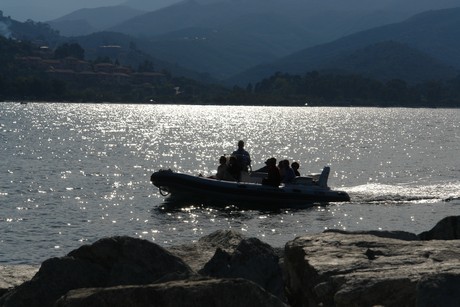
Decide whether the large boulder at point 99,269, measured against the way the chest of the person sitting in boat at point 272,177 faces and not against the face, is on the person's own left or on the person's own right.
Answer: on the person's own left

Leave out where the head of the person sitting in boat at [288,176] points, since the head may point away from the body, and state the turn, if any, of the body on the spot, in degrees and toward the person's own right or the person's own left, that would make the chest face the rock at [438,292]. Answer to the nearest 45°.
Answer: approximately 90° to the person's own left

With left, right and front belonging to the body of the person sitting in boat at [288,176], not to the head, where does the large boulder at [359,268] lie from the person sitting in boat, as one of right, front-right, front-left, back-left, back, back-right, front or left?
left

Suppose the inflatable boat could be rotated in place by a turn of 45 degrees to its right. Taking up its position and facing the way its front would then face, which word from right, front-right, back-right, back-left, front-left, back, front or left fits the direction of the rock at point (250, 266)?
back-left

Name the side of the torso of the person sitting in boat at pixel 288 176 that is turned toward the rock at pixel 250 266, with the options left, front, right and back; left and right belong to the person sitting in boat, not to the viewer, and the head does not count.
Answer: left

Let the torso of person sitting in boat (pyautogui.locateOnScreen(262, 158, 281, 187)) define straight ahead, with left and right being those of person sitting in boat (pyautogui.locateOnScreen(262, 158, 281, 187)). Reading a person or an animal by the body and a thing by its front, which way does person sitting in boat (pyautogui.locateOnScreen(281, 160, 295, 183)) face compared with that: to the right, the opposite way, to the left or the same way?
the same way

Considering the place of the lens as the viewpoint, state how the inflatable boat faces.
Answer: facing to the left of the viewer

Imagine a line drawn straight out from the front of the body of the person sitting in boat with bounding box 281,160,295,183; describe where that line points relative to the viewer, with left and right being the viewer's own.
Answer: facing to the left of the viewer

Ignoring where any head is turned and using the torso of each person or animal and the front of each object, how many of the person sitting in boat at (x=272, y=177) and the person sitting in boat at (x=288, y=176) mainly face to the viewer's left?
2

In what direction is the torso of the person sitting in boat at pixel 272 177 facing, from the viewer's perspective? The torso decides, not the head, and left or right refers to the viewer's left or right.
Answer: facing to the left of the viewer
